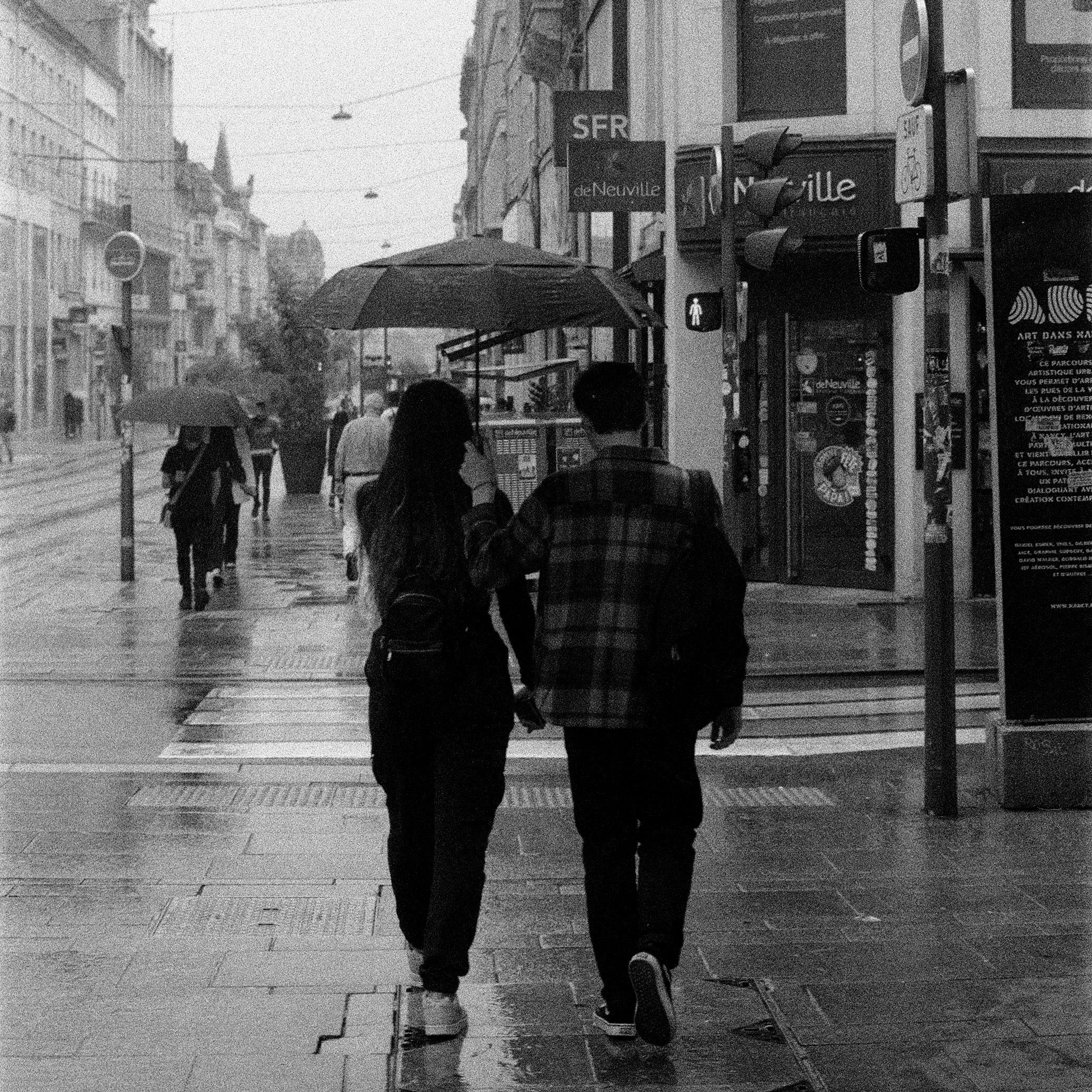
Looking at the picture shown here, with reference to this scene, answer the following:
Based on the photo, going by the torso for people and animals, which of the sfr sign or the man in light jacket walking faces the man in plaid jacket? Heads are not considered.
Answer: the sfr sign

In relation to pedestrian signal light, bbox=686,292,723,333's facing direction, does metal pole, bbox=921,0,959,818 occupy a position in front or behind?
in front

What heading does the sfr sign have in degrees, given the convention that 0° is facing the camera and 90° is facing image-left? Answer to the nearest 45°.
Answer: approximately 0°

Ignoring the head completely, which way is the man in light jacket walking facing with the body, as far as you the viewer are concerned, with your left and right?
facing away from the viewer

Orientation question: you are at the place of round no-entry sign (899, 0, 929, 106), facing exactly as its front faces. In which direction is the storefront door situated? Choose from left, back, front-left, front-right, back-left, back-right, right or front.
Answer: right

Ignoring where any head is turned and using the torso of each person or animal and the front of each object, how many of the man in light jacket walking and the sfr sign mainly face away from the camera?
1

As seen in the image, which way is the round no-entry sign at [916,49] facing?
to the viewer's left

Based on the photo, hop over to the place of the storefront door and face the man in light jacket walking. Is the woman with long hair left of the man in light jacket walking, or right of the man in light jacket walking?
left

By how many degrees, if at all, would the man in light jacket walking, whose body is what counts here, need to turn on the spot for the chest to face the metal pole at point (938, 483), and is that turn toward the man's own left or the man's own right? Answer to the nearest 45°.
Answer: approximately 180°
